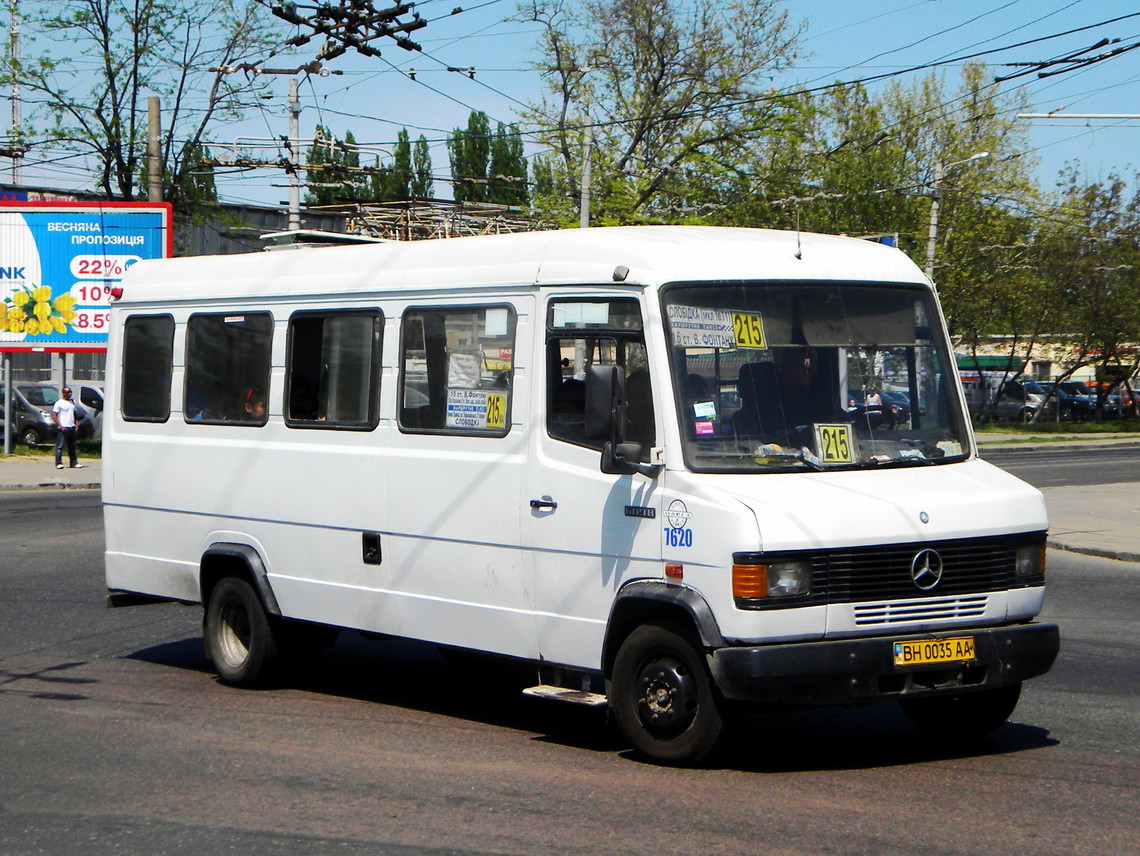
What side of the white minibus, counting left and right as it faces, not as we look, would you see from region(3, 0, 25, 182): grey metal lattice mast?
back

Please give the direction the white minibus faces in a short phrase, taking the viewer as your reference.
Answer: facing the viewer and to the right of the viewer

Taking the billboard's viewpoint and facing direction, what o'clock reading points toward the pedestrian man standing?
The pedestrian man standing is roughly at 12 o'clock from the billboard.

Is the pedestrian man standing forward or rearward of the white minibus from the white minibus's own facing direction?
rearward

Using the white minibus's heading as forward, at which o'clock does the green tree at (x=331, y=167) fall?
The green tree is roughly at 7 o'clock from the white minibus.

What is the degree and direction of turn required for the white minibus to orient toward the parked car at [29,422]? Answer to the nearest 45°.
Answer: approximately 180°

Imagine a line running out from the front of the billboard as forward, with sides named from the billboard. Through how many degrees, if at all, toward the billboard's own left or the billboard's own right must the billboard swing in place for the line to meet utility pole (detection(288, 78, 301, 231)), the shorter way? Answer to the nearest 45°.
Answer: approximately 45° to the billboard's own left

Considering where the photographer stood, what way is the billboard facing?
facing the viewer

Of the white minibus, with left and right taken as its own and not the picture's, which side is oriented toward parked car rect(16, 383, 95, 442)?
back

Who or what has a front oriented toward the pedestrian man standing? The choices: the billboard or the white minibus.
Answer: the billboard
